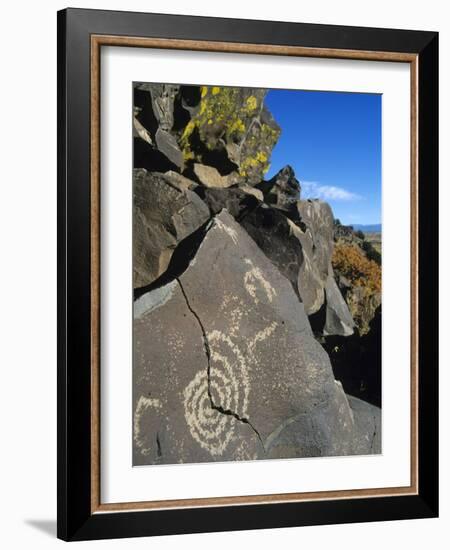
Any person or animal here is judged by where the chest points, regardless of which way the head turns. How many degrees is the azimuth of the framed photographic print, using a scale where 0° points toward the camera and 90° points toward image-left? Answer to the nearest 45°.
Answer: approximately 315°
